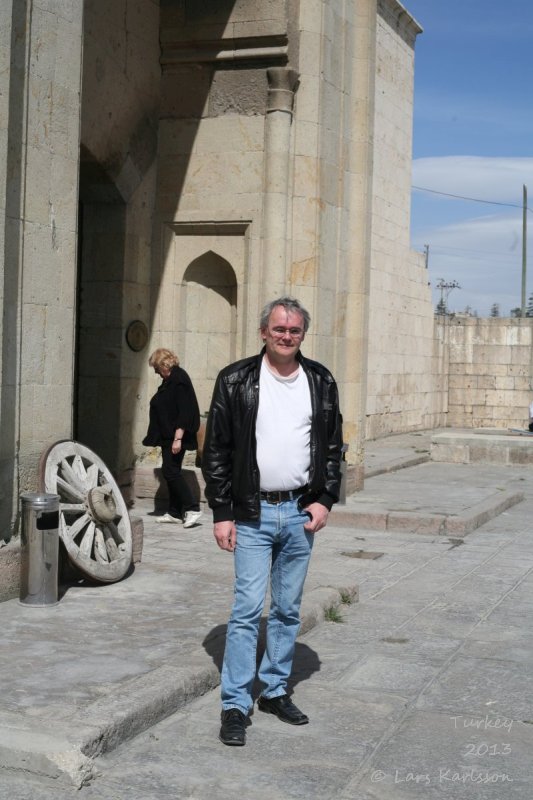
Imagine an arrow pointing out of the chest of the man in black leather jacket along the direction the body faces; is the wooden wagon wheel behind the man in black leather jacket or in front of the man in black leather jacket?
behind

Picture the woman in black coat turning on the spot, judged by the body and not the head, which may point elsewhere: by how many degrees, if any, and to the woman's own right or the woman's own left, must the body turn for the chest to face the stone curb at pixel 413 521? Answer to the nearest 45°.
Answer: approximately 180°

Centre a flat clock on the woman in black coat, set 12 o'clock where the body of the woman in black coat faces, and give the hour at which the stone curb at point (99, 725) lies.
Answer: The stone curb is roughly at 9 o'clock from the woman in black coat.

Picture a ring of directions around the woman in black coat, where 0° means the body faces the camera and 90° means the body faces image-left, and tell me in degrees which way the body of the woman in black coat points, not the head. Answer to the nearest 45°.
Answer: approximately 90°

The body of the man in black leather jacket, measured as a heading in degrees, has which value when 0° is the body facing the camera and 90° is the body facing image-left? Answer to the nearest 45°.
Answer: approximately 0°

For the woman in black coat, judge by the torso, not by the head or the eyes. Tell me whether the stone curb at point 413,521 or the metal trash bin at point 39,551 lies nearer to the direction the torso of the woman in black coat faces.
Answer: the metal trash bin

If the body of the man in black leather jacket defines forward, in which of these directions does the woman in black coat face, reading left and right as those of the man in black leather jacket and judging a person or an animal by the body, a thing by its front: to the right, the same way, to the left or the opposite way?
to the right

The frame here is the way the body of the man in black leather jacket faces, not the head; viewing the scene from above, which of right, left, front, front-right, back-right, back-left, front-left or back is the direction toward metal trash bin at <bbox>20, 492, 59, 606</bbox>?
back-right

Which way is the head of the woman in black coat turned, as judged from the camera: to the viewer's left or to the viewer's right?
to the viewer's left

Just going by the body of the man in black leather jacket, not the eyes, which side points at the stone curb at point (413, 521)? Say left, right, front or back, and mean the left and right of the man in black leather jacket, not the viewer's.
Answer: back

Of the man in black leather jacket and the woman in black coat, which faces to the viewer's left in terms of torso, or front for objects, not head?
the woman in black coat
